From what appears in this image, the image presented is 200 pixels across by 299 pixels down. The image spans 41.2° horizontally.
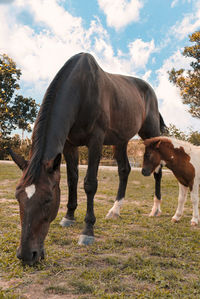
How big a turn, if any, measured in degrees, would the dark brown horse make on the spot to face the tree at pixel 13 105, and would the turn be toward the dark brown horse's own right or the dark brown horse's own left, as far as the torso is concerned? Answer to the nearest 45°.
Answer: approximately 135° to the dark brown horse's own right

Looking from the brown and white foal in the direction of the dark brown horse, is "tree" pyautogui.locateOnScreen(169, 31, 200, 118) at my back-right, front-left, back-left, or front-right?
back-right

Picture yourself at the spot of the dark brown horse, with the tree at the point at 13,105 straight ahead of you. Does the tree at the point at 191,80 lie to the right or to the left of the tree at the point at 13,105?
right

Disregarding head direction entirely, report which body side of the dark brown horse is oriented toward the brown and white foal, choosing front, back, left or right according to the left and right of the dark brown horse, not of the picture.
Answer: back

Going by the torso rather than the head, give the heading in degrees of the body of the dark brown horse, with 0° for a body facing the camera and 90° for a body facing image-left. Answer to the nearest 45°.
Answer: approximately 45°

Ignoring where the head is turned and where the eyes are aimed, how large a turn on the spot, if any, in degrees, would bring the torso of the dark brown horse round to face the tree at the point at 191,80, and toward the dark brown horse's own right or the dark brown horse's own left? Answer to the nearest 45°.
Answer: approximately 180°
